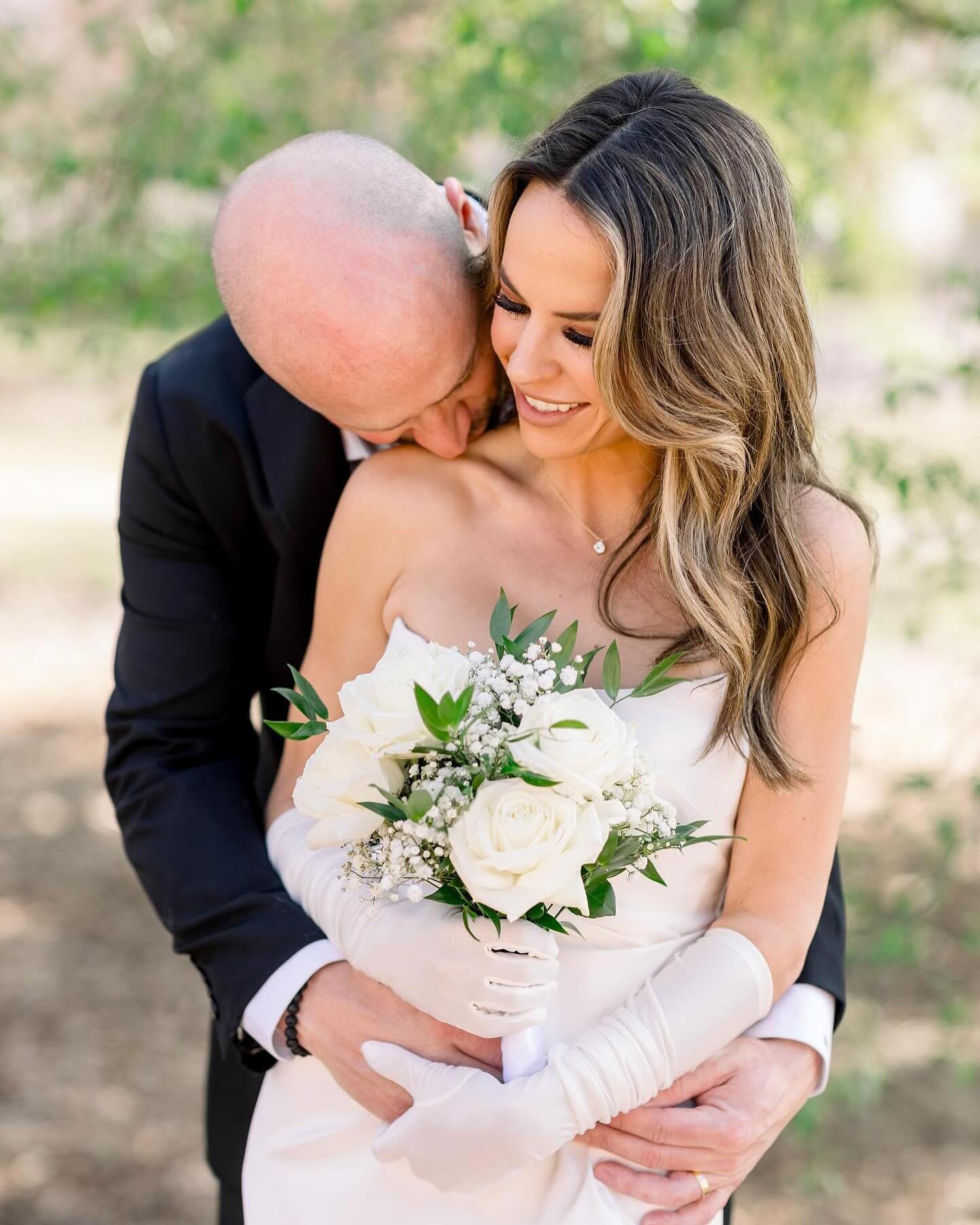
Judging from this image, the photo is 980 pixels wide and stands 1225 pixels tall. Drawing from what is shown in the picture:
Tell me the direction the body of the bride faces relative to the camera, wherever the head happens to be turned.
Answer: toward the camera

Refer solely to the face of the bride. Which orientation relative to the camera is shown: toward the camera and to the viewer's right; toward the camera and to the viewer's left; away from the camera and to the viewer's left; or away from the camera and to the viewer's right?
toward the camera and to the viewer's left

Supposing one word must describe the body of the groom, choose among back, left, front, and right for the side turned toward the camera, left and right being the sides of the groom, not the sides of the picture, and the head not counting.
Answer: front

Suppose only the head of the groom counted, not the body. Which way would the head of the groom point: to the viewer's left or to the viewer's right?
to the viewer's right
